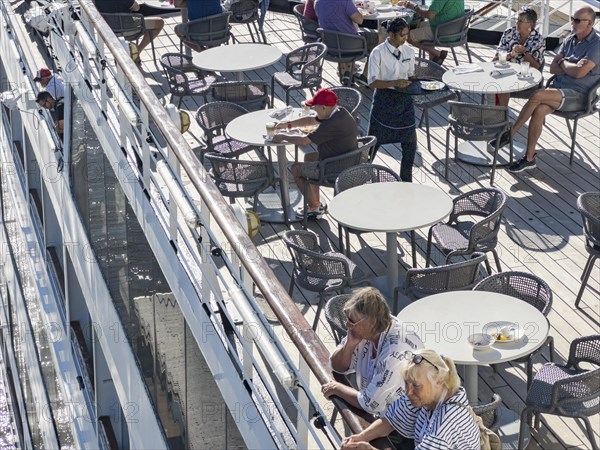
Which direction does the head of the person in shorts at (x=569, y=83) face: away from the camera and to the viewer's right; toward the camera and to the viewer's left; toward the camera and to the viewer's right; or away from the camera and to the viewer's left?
toward the camera and to the viewer's left

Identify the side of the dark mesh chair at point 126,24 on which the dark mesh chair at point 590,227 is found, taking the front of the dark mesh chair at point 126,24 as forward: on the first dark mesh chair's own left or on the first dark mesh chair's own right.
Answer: on the first dark mesh chair's own right

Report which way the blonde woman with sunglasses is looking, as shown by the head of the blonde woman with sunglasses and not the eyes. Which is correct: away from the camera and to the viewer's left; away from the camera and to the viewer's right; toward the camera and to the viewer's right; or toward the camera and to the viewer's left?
toward the camera and to the viewer's left

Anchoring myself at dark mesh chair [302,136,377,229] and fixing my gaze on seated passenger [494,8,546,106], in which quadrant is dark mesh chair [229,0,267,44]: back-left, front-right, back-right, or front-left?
front-left

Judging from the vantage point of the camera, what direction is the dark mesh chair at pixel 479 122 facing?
facing away from the viewer

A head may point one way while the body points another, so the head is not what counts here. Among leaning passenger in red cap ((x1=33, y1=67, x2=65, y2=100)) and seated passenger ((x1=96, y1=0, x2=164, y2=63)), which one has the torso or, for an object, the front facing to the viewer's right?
seated passenger ((x1=96, y1=0, x2=164, y2=63))

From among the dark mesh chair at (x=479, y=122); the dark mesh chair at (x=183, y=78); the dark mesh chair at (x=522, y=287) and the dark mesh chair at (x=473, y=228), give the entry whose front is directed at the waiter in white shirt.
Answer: the dark mesh chair at (x=183, y=78)

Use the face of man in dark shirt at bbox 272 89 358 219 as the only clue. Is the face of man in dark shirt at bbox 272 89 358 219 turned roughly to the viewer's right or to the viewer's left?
to the viewer's left

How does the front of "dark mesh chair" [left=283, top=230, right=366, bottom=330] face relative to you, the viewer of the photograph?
facing to the right of the viewer

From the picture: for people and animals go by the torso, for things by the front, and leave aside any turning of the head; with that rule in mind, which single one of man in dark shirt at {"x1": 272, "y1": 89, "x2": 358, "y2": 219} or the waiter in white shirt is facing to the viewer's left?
the man in dark shirt

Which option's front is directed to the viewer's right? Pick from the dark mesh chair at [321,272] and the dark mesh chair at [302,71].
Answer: the dark mesh chair at [321,272]

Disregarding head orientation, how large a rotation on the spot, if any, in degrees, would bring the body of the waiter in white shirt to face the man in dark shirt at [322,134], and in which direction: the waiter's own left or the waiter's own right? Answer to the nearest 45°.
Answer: approximately 90° to the waiter's own right

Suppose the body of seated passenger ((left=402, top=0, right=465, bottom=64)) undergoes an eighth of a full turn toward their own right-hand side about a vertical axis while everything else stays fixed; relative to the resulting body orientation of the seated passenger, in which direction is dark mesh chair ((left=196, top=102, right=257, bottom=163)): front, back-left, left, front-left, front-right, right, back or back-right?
left

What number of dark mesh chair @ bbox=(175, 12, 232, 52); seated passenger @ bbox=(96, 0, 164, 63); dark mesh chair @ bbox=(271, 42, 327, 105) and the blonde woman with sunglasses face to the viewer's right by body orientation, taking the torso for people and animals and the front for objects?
1

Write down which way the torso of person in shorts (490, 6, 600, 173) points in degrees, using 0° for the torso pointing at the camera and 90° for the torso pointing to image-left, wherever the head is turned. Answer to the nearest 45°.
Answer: approximately 45°

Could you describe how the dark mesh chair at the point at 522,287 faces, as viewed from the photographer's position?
facing the viewer and to the left of the viewer

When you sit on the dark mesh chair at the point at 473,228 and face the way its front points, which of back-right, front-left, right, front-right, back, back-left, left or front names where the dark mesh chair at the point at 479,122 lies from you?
back-right

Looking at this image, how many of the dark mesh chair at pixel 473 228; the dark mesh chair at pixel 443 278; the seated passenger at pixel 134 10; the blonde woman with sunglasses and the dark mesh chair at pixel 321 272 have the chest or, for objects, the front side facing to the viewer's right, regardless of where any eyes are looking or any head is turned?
2
